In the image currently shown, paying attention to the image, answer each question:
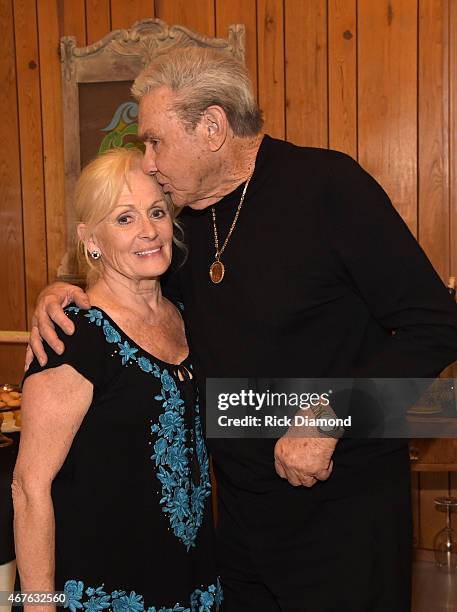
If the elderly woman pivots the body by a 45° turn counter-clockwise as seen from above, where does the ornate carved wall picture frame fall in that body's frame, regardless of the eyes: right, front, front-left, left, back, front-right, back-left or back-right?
left

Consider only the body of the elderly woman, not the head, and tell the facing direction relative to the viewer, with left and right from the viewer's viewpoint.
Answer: facing the viewer and to the right of the viewer

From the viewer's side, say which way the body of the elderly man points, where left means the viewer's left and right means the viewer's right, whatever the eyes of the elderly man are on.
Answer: facing the viewer and to the left of the viewer

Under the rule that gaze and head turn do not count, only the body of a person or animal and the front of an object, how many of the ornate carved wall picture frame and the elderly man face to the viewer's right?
0

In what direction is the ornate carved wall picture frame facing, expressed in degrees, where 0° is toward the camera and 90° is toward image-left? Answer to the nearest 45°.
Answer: approximately 0°

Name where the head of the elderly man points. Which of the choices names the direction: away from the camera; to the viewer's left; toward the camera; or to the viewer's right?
to the viewer's left
